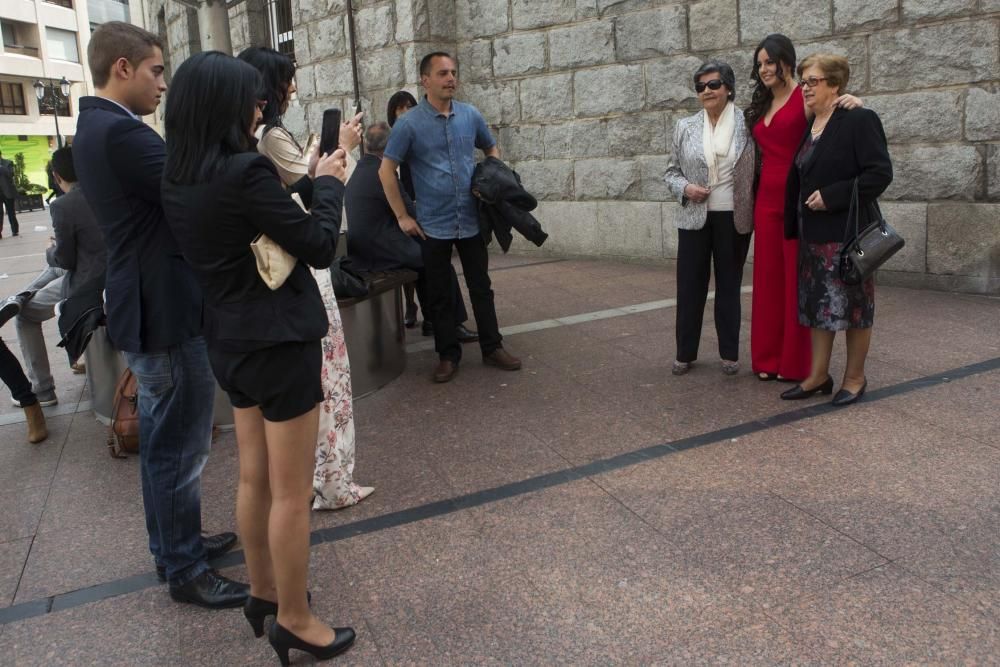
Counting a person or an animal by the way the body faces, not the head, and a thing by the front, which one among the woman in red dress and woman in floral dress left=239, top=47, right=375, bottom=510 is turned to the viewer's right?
the woman in floral dress

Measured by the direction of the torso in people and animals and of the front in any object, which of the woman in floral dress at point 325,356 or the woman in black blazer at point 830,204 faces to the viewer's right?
the woman in floral dress

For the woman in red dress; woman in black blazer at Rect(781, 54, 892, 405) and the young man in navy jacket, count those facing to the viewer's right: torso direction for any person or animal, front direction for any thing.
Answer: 1

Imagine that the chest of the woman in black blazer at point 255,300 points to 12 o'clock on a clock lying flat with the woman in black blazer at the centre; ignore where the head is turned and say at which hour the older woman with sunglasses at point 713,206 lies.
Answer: The older woman with sunglasses is roughly at 12 o'clock from the woman in black blazer.

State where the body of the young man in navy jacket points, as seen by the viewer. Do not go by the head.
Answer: to the viewer's right

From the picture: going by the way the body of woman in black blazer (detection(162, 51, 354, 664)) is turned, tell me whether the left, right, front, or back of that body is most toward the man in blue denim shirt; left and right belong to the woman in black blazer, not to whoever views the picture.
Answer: front

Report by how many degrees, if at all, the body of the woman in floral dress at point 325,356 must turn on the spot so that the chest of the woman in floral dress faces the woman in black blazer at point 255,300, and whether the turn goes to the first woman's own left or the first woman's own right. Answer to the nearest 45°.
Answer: approximately 90° to the first woman's own right

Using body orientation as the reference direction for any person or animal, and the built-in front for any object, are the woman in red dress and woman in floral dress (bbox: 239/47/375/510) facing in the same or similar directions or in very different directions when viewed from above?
very different directions

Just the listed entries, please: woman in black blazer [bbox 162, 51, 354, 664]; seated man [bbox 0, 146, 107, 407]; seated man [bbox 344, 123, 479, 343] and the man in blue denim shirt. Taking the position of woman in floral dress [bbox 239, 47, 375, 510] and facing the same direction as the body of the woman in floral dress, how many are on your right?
1

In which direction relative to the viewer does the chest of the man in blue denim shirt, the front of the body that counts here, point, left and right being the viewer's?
facing the viewer and to the right of the viewer

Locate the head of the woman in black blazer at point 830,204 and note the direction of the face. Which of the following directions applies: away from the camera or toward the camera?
toward the camera

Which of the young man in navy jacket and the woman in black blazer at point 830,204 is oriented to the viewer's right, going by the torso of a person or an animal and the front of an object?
the young man in navy jacket

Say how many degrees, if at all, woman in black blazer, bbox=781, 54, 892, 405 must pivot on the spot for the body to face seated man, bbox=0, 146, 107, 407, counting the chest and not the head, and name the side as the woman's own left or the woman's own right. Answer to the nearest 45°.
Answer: approximately 45° to the woman's own right

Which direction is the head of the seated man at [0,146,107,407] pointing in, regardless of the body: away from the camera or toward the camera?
away from the camera

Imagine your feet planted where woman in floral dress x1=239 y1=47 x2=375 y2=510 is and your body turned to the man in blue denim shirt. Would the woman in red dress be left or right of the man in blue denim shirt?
right

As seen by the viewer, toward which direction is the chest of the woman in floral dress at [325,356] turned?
to the viewer's right

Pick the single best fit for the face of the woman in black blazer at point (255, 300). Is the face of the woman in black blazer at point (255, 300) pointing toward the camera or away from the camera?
away from the camera

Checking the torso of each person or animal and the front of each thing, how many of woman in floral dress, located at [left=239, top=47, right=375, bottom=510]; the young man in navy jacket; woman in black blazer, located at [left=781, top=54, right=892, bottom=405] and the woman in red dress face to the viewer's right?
2
